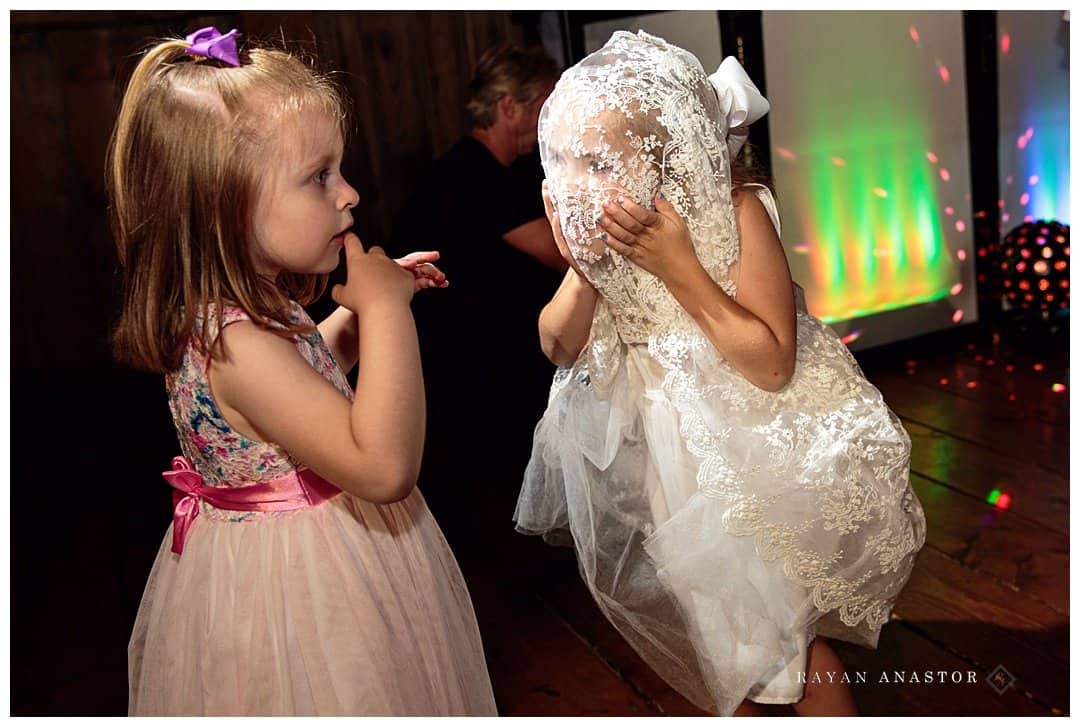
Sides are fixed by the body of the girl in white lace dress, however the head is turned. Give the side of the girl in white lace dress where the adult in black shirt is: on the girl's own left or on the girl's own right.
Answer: on the girl's own right

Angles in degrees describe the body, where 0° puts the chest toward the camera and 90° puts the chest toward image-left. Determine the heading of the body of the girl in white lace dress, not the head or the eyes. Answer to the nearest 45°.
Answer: approximately 45°

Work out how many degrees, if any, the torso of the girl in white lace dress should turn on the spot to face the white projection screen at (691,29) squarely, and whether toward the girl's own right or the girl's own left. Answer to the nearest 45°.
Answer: approximately 135° to the girl's own right

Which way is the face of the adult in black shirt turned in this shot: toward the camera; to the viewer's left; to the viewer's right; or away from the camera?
to the viewer's right

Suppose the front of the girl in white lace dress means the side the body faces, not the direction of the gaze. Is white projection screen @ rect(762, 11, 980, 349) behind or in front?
behind
